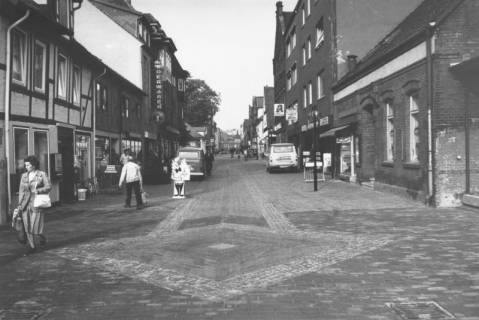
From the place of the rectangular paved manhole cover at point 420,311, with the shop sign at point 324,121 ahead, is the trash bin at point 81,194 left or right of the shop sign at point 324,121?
left

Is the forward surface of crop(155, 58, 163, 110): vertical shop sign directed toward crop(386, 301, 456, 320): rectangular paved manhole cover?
yes

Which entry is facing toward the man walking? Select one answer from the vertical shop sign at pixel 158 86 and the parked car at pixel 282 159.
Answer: the vertical shop sign
